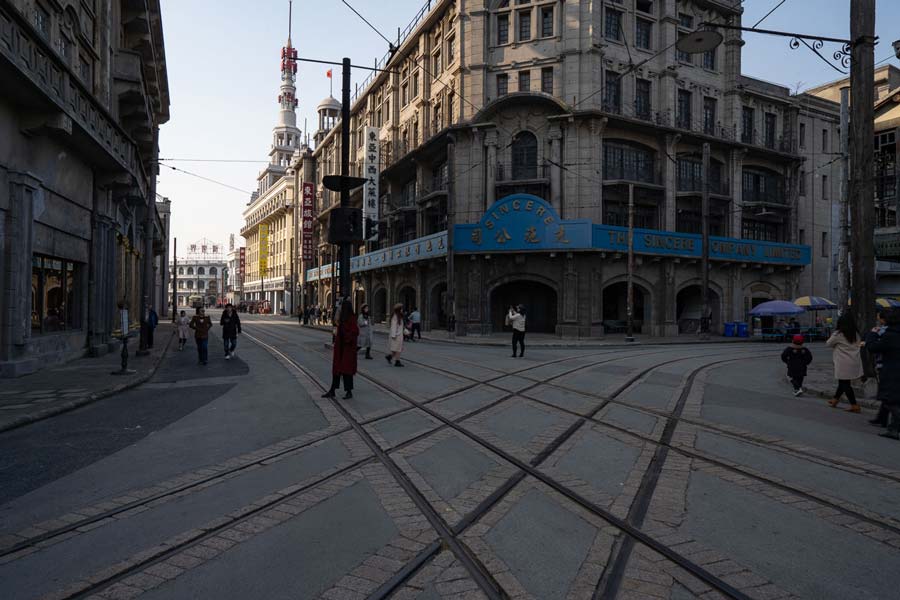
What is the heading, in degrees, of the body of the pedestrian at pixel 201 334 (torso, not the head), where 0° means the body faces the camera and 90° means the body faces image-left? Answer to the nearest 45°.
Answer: approximately 0°

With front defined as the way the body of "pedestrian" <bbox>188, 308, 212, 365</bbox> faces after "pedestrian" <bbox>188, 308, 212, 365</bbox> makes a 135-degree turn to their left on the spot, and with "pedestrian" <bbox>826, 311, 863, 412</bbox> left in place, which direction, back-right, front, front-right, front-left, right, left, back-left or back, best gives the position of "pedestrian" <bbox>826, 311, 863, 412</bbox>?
right

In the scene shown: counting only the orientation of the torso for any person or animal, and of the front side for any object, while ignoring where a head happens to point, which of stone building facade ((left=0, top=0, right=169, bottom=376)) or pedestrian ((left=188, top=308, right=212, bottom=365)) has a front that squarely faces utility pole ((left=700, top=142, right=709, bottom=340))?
the stone building facade

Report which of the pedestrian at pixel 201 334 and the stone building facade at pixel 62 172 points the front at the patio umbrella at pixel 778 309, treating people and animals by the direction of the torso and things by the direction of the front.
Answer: the stone building facade

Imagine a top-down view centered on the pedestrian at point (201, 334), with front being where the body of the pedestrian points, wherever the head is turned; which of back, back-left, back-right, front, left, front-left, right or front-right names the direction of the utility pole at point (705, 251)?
left

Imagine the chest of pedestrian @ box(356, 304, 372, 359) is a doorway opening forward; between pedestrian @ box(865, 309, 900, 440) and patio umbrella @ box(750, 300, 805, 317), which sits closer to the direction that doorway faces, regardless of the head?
the pedestrian

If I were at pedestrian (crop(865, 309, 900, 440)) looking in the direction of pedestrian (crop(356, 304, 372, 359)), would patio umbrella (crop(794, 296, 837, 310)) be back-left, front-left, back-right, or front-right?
front-right

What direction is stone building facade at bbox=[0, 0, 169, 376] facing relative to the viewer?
to the viewer's right

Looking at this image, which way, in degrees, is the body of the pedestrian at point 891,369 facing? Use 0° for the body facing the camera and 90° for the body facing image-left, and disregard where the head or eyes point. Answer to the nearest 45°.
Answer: approximately 90°

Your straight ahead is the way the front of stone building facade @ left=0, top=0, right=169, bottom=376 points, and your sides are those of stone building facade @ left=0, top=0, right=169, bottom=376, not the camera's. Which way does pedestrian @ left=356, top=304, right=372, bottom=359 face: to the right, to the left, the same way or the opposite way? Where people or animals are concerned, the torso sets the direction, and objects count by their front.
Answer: to the right

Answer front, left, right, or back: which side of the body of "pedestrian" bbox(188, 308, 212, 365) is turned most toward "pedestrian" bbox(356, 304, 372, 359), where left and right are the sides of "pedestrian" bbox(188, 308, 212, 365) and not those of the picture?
left

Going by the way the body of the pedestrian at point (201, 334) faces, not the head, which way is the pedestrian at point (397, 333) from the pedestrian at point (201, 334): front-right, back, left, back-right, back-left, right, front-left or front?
front-left

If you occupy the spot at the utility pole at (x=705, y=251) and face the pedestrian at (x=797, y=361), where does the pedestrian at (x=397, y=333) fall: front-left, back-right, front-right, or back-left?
front-right

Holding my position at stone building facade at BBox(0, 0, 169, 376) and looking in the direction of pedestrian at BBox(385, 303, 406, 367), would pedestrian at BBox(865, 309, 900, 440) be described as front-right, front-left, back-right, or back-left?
front-right

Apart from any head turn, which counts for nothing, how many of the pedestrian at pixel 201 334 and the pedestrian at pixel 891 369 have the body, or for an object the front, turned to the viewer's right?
0

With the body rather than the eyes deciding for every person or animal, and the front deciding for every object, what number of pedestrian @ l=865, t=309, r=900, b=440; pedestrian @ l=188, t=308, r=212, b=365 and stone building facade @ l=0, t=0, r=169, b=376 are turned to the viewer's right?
1

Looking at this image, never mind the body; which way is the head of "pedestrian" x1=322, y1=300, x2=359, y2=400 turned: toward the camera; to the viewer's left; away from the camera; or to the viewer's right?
away from the camera
